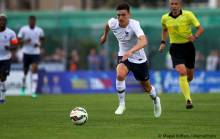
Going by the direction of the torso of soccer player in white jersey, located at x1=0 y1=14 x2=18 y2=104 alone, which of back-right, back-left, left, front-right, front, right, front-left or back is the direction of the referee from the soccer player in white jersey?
front-left

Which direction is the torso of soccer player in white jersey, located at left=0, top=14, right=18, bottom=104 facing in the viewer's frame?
toward the camera

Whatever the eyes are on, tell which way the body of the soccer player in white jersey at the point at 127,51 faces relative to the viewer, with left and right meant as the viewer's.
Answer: facing the viewer and to the left of the viewer

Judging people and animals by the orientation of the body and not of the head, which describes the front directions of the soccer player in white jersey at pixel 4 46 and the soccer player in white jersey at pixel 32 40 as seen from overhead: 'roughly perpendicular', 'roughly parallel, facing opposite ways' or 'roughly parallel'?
roughly parallel

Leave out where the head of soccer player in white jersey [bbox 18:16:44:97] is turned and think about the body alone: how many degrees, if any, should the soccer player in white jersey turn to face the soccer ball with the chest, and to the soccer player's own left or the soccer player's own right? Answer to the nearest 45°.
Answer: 0° — they already face it

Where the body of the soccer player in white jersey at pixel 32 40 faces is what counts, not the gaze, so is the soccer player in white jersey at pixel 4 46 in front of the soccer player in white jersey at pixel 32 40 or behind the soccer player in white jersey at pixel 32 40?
in front

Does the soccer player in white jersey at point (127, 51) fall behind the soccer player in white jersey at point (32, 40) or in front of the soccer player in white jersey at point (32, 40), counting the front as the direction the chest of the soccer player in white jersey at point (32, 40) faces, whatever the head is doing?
in front
